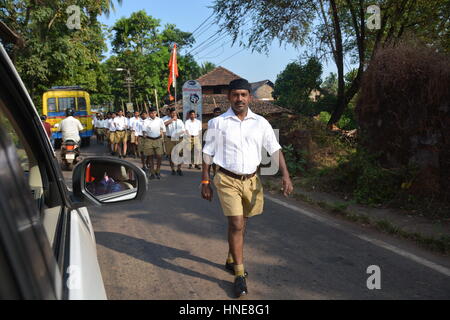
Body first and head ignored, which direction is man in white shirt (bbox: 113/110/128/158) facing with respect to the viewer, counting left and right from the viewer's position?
facing the viewer

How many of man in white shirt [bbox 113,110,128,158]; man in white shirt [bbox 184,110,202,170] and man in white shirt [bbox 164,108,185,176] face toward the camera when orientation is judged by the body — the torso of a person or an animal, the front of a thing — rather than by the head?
3

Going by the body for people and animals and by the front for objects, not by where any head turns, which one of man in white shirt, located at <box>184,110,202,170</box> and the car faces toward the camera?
the man in white shirt

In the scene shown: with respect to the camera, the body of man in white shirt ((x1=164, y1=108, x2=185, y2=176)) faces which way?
toward the camera

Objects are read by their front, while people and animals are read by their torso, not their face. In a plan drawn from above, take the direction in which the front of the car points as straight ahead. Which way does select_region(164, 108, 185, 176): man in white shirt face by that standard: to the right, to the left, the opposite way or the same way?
the opposite way

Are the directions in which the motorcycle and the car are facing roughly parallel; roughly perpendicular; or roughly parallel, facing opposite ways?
roughly parallel

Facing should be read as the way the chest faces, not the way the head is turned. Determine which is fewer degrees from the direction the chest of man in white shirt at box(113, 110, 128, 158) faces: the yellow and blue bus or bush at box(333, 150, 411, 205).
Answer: the bush

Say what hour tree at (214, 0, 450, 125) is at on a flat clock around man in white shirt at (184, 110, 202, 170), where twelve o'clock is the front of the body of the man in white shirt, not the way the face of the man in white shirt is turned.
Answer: The tree is roughly at 8 o'clock from the man in white shirt.

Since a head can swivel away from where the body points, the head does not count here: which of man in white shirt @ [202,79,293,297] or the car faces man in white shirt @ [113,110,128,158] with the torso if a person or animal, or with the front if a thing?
the car

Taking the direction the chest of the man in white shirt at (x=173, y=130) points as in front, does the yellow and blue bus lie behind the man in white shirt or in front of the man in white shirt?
behind

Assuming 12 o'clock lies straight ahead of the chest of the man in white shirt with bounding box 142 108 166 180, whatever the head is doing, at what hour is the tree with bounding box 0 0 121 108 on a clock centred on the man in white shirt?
The tree is roughly at 5 o'clock from the man in white shirt.

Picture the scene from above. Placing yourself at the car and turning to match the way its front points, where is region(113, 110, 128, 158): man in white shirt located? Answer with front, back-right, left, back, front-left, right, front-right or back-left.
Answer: front

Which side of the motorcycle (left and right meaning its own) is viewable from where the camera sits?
back

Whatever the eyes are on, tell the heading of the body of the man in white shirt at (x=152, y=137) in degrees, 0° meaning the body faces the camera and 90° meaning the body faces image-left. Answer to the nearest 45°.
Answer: approximately 0°

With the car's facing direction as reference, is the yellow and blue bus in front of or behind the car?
in front

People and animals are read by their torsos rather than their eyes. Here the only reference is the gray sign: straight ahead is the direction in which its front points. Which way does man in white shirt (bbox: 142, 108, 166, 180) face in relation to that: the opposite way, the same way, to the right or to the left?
the same way

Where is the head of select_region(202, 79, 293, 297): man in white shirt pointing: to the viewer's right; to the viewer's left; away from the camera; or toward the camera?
toward the camera
